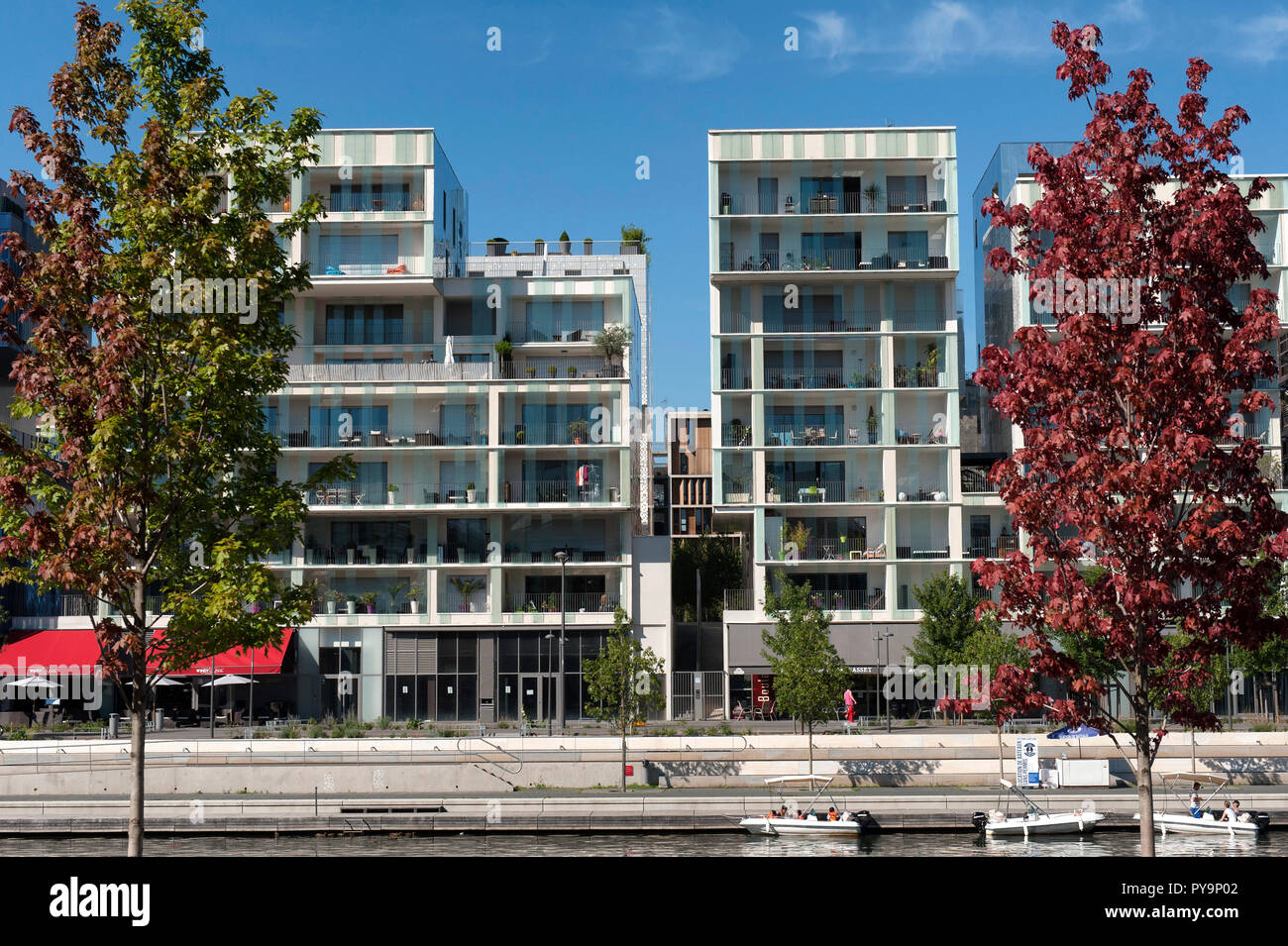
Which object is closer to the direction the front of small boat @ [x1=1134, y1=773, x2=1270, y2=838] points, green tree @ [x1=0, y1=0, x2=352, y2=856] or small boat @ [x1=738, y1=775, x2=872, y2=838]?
the small boat

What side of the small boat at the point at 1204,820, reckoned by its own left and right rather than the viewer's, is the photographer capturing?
left

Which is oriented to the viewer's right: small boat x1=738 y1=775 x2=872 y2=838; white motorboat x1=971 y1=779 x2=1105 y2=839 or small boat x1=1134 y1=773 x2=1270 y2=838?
the white motorboat

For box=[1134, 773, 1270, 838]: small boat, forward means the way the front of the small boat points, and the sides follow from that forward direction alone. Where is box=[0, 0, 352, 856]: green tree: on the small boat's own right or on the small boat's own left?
on the small boat's own left

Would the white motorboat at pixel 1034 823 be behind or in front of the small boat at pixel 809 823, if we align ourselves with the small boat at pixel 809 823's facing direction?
behind

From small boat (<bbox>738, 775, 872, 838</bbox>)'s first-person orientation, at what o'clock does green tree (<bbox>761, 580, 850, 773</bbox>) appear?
The green tree is roughly at 3 o'clock from the small boat.

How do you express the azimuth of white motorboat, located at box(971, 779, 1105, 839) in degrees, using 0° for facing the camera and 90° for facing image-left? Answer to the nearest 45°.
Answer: approximately 270°

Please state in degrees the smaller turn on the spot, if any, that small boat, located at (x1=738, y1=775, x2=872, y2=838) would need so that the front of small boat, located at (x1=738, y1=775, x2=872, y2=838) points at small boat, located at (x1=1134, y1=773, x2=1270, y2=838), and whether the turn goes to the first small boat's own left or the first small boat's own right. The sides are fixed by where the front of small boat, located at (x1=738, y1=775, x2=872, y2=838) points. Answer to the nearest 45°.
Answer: approximately 180°

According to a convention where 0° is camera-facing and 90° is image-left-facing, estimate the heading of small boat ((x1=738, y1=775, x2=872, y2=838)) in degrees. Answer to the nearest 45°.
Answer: approximately 90°

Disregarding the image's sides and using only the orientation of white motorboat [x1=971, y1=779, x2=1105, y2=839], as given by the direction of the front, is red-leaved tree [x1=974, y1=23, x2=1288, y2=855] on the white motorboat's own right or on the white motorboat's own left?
on the white motorboat's own right
